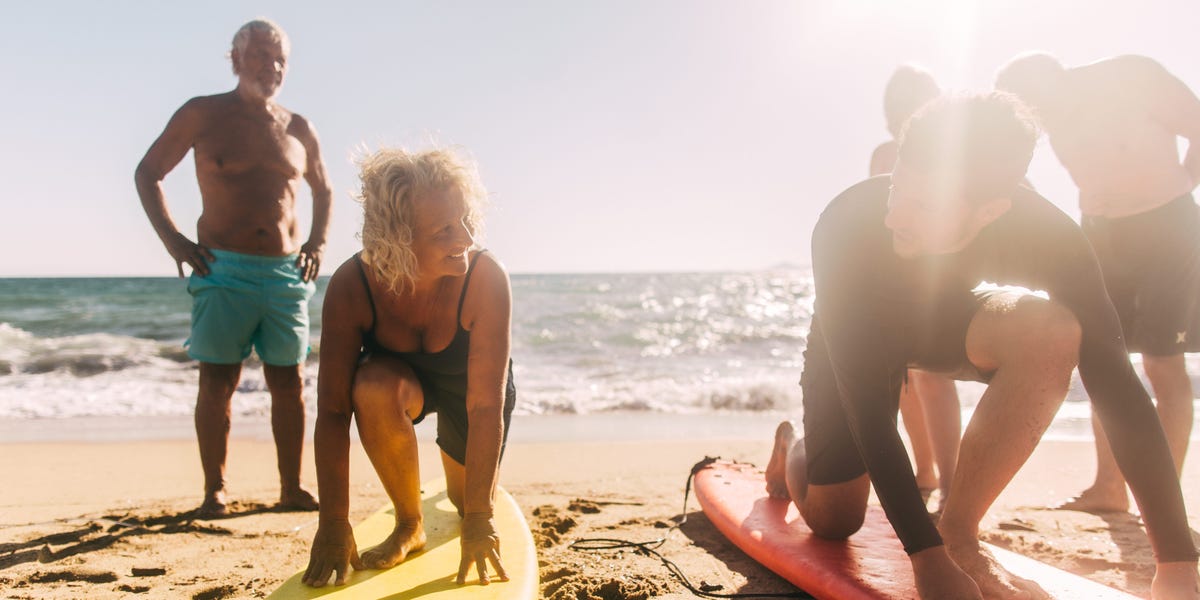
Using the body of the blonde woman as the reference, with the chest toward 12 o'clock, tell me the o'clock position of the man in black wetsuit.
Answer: The man in black wetsuit is roughly at 10 o'clock from the blonde woman.

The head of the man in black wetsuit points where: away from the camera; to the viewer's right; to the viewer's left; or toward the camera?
to the viewer's left

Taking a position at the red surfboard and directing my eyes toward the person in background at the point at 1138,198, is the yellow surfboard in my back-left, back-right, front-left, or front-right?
back-left

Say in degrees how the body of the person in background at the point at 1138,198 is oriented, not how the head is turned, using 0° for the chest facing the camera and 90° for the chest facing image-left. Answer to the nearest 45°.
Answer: approximately 45°
